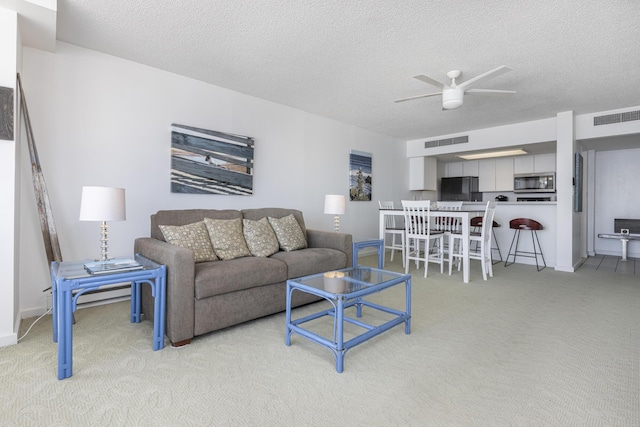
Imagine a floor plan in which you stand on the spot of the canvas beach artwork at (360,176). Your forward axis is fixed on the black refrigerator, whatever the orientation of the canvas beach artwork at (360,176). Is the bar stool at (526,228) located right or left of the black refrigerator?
right

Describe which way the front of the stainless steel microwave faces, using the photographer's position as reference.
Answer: facing the viewer

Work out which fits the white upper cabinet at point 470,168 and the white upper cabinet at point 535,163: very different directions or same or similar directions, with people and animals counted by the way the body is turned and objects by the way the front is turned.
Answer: same or similar directions

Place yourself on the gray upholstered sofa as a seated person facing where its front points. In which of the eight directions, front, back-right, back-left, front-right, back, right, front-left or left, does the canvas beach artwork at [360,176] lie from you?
left

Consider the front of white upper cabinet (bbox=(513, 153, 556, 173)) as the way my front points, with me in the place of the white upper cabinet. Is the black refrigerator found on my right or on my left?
on my right

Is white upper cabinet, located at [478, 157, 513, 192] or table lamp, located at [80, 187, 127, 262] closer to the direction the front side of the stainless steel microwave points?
the table lamp

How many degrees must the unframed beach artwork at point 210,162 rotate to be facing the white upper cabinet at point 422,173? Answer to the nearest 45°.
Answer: approximately 90° to its left

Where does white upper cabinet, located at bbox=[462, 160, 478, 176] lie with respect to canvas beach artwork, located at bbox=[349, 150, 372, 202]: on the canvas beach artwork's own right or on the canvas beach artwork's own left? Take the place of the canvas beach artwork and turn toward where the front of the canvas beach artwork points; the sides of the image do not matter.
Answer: on the canvas beach artwork's own left

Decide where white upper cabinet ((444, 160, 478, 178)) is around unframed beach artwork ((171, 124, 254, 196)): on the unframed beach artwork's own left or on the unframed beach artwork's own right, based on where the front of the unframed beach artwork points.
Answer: on the unframed beach artwork's own left

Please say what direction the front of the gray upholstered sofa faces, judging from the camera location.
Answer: facing the viewer and to the right of the viewer

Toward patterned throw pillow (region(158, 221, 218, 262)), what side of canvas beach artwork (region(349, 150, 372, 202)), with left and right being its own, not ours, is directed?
right

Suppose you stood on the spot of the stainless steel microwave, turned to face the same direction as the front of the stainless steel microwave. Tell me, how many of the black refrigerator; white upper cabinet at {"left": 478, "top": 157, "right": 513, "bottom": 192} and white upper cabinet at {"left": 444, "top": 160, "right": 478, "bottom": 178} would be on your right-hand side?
3

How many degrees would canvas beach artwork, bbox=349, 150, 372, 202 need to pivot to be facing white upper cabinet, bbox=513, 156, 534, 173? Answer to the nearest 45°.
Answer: approximately 90° to its left

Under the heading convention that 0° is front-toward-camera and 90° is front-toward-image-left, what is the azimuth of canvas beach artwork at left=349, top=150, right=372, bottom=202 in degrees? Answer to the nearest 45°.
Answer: approximately 315°

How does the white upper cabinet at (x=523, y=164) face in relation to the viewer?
toward the camera
